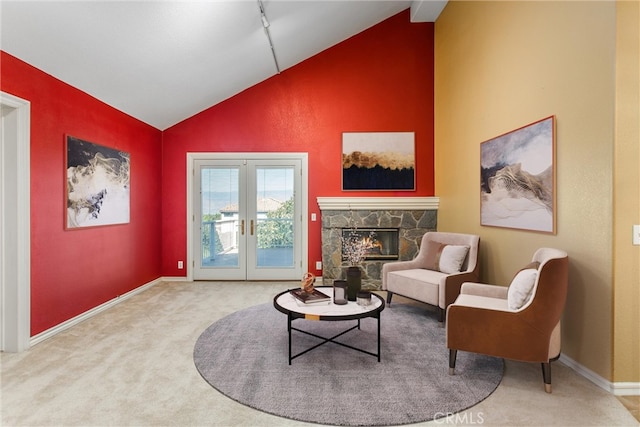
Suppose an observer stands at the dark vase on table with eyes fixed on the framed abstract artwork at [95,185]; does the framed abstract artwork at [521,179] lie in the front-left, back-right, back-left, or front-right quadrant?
back-right

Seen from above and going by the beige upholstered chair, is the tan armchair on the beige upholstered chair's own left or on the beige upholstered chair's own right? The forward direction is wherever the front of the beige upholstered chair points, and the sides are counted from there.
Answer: on the beige upholstered chair's own left

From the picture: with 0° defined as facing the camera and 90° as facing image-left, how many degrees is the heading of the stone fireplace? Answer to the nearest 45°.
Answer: approximately 0°

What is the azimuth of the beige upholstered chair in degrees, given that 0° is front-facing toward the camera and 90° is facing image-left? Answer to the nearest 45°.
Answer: approximately 45°

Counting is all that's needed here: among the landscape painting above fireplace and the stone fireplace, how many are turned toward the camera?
2
